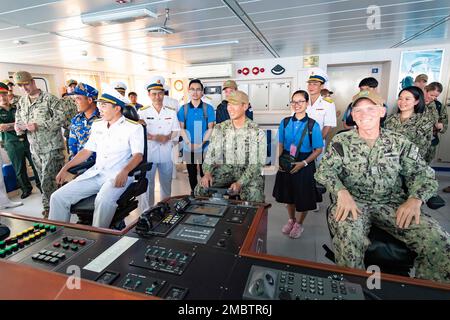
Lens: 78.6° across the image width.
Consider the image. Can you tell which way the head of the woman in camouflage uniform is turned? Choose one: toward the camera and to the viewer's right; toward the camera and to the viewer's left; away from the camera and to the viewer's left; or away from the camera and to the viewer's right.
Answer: toward the camera and to the viewer's left

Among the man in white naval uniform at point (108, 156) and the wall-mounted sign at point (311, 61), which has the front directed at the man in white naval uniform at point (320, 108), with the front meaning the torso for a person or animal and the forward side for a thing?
the wall-mounted sign

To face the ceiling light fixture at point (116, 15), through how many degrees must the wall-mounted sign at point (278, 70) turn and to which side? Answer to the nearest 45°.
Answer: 0° — it already faces it

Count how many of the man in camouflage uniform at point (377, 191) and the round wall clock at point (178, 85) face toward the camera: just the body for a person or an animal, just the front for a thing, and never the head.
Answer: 2

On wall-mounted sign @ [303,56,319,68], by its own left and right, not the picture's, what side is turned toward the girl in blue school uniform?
front

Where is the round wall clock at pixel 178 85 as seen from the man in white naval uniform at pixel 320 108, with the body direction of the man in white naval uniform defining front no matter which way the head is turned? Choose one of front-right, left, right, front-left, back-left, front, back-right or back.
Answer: right

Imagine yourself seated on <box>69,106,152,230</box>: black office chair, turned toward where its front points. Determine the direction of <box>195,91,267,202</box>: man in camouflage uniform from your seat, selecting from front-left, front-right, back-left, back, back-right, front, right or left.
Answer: back-left
